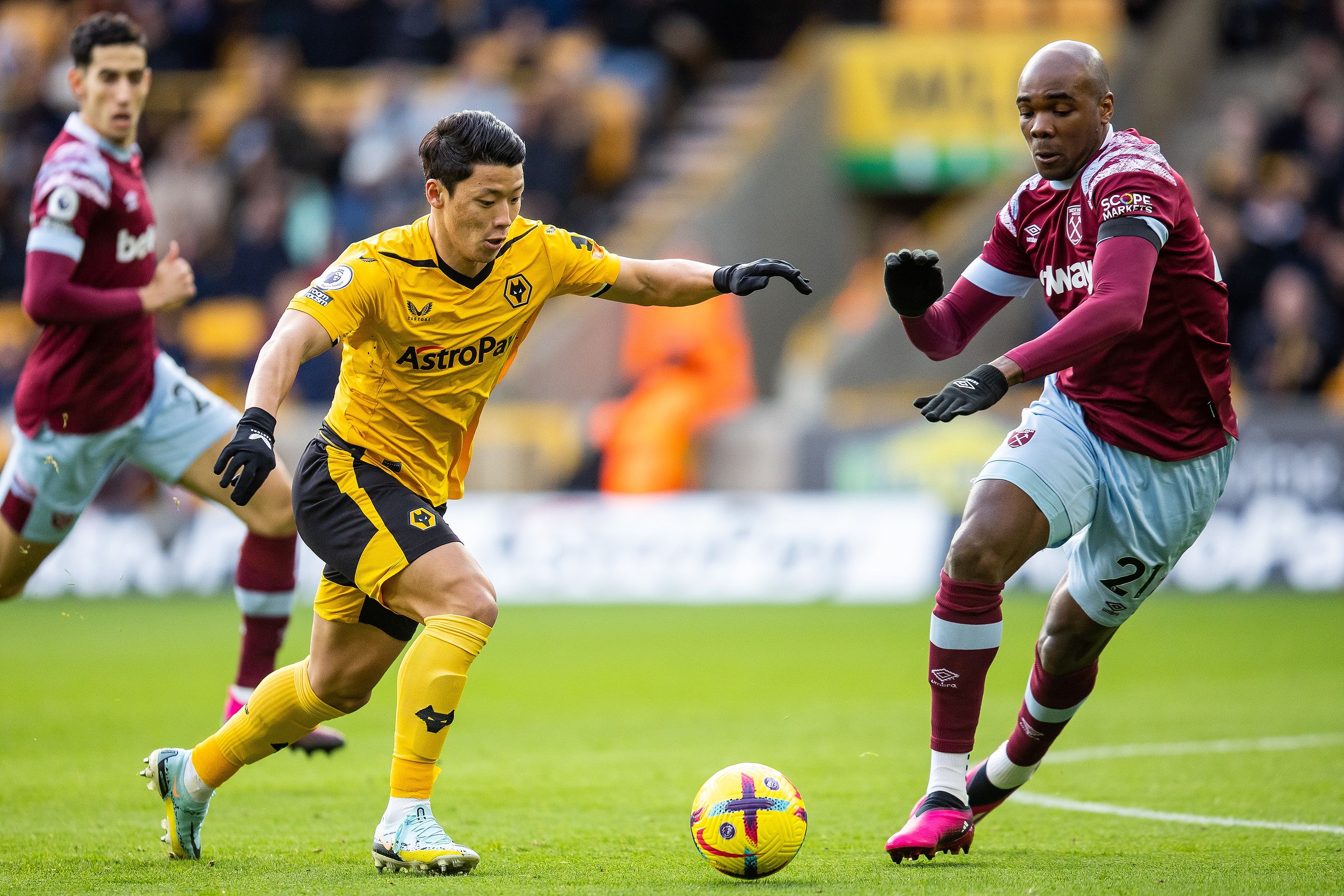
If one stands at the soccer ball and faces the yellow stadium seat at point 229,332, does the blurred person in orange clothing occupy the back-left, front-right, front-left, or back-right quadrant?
front-right

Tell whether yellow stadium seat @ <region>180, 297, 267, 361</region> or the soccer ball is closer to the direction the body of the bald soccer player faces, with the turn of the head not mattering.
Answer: the soccer ball

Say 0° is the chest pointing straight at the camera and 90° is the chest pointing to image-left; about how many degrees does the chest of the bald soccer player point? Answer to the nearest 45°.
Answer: approximately 45°

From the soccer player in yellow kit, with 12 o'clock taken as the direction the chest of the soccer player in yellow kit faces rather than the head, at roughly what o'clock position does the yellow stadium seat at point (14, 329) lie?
The yellow stadium seat is roughly at 7 o'clock from the soccer player in yellow kit.

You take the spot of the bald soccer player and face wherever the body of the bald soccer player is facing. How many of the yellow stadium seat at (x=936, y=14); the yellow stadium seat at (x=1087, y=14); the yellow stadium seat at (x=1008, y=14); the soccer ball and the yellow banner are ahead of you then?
1

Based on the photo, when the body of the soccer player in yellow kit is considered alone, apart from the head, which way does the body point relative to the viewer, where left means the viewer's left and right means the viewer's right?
facing the viewer and to the right of the viewer

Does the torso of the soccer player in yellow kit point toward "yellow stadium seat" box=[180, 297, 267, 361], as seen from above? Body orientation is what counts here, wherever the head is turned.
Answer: no

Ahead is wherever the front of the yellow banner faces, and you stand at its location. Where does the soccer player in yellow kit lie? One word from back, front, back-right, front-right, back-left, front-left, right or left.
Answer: front

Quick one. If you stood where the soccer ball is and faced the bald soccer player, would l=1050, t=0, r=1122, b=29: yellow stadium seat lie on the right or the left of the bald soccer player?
left

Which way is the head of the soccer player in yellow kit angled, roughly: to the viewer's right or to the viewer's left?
to the viewer's right

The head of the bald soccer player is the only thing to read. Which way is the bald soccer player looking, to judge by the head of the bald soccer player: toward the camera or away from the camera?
toward the camera

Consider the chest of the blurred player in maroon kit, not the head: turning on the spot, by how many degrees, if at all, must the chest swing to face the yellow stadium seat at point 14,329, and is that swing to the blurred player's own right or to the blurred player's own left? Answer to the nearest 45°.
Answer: approximately 135° to the blurred player's own left

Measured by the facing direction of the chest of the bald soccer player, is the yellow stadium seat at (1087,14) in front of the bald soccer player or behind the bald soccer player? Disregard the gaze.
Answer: behind

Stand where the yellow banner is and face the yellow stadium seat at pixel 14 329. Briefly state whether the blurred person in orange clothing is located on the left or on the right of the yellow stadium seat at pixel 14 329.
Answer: left

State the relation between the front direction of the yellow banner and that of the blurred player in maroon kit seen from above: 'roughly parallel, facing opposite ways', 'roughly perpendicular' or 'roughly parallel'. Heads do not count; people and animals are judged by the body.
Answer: roughly perpendicular

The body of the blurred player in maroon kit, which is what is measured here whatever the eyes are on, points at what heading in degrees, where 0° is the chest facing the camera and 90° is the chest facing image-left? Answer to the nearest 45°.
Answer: approximately 315°

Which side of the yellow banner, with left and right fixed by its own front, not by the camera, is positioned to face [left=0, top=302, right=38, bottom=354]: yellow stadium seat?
right

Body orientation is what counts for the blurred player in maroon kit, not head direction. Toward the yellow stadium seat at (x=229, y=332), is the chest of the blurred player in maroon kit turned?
no

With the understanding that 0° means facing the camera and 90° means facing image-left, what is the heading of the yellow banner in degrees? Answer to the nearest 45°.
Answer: approximately 0°

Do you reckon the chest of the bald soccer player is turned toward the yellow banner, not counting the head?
no
